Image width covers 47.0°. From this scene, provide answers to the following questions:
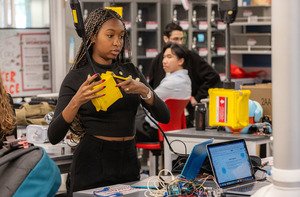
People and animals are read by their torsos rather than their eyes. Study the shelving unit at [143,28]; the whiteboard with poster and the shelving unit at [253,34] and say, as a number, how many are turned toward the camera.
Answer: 3

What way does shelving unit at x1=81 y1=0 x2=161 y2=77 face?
toward the camera

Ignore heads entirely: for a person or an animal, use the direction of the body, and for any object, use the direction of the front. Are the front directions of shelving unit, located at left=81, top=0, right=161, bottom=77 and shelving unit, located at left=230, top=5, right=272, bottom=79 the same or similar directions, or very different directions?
same or similar directions

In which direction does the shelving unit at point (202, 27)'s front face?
toward the camera

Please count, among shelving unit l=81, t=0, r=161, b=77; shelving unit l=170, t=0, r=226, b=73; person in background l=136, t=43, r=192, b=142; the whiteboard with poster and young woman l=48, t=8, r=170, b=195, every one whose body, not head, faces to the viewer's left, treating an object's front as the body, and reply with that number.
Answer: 1

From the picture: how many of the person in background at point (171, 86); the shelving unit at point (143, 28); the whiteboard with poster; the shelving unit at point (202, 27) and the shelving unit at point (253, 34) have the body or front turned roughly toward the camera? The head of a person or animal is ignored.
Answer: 4

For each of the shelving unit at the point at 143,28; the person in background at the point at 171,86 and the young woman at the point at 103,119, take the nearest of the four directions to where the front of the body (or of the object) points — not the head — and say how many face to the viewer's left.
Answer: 1

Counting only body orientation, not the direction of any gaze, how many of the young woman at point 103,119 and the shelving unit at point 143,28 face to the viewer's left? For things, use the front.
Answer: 0

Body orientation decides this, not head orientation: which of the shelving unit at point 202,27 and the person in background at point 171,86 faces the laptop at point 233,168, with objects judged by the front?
the shelving unit

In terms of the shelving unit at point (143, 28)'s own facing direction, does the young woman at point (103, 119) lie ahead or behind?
ahead

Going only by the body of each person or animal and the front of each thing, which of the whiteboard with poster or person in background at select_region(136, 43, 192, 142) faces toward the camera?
the whiteboard with poster

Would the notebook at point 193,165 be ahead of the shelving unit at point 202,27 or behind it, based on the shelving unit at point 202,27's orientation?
ahead

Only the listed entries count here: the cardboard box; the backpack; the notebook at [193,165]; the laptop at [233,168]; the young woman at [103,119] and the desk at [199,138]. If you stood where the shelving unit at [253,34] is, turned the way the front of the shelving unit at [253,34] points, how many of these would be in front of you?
6

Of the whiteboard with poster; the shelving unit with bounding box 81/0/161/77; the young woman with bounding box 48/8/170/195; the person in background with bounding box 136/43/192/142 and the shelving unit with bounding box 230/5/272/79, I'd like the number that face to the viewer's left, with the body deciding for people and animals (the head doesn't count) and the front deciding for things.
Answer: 1

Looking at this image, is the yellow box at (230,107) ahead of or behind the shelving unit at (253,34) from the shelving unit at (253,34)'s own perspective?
ahead
